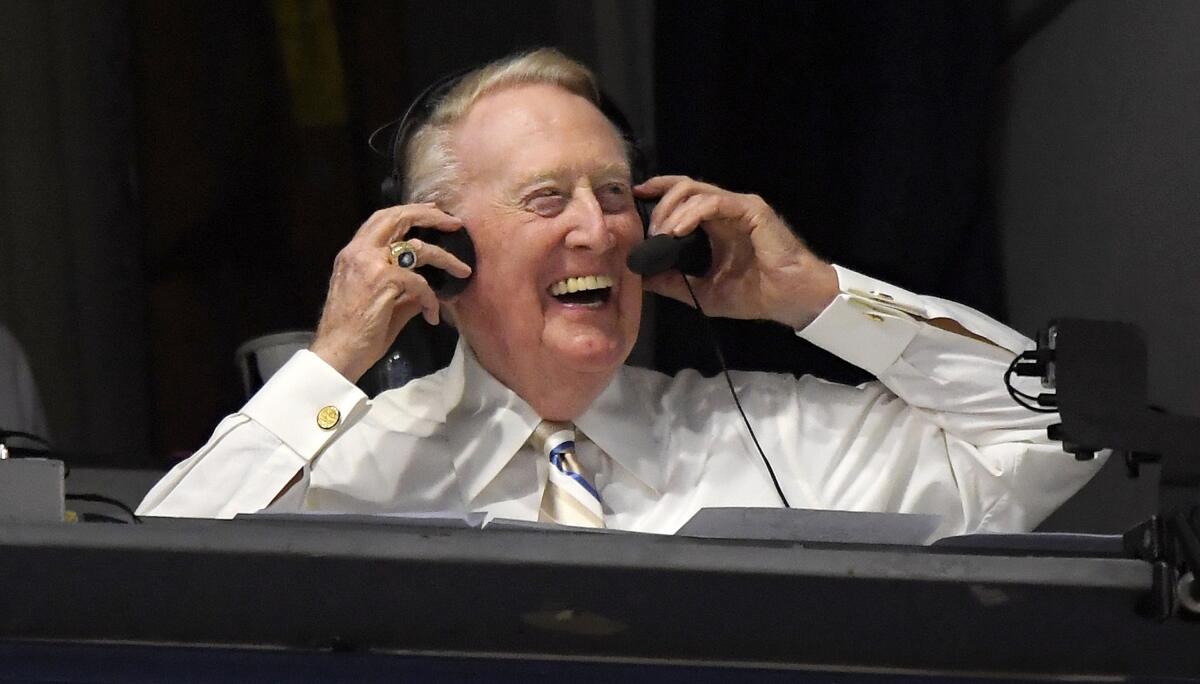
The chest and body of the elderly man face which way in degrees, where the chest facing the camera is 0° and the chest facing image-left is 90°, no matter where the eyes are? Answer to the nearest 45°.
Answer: approximately 0°

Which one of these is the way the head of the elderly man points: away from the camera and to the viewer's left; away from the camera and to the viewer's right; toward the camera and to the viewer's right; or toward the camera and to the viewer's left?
toward the camera and to the viewer's right
